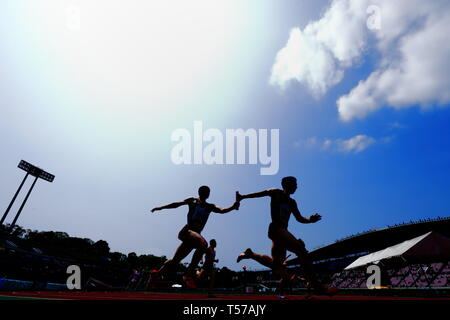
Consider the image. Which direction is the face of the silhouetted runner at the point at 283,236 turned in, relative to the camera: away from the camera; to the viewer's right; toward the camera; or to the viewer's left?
to the viewer's right

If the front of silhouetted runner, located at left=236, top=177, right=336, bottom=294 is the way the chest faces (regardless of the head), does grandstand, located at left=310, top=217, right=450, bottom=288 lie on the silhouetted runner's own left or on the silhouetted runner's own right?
on the silhouetted runner's own left

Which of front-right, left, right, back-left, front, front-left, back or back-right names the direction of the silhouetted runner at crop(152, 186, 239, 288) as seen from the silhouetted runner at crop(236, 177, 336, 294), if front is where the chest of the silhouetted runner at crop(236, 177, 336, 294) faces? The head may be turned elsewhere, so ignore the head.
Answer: back

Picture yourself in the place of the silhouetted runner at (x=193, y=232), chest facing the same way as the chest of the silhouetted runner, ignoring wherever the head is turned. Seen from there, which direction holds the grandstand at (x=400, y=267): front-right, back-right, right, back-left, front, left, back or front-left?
left

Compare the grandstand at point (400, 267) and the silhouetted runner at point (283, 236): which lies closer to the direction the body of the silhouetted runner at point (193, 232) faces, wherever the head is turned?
the silhouetted runner

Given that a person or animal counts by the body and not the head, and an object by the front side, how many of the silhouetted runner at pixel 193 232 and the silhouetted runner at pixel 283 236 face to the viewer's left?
0

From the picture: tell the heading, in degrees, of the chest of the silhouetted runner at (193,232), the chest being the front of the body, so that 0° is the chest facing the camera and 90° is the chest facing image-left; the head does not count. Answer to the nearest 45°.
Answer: approximately 315°

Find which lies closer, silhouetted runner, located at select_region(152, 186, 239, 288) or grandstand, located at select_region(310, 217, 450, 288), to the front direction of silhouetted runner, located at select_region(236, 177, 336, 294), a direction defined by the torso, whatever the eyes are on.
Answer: the grandstand

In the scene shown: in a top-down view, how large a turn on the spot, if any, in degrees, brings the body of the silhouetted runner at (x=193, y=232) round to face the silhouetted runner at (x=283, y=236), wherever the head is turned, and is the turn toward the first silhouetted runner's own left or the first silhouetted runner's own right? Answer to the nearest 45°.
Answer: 0° — they already face them

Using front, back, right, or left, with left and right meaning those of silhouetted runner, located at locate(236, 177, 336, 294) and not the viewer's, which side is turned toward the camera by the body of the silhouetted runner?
right
